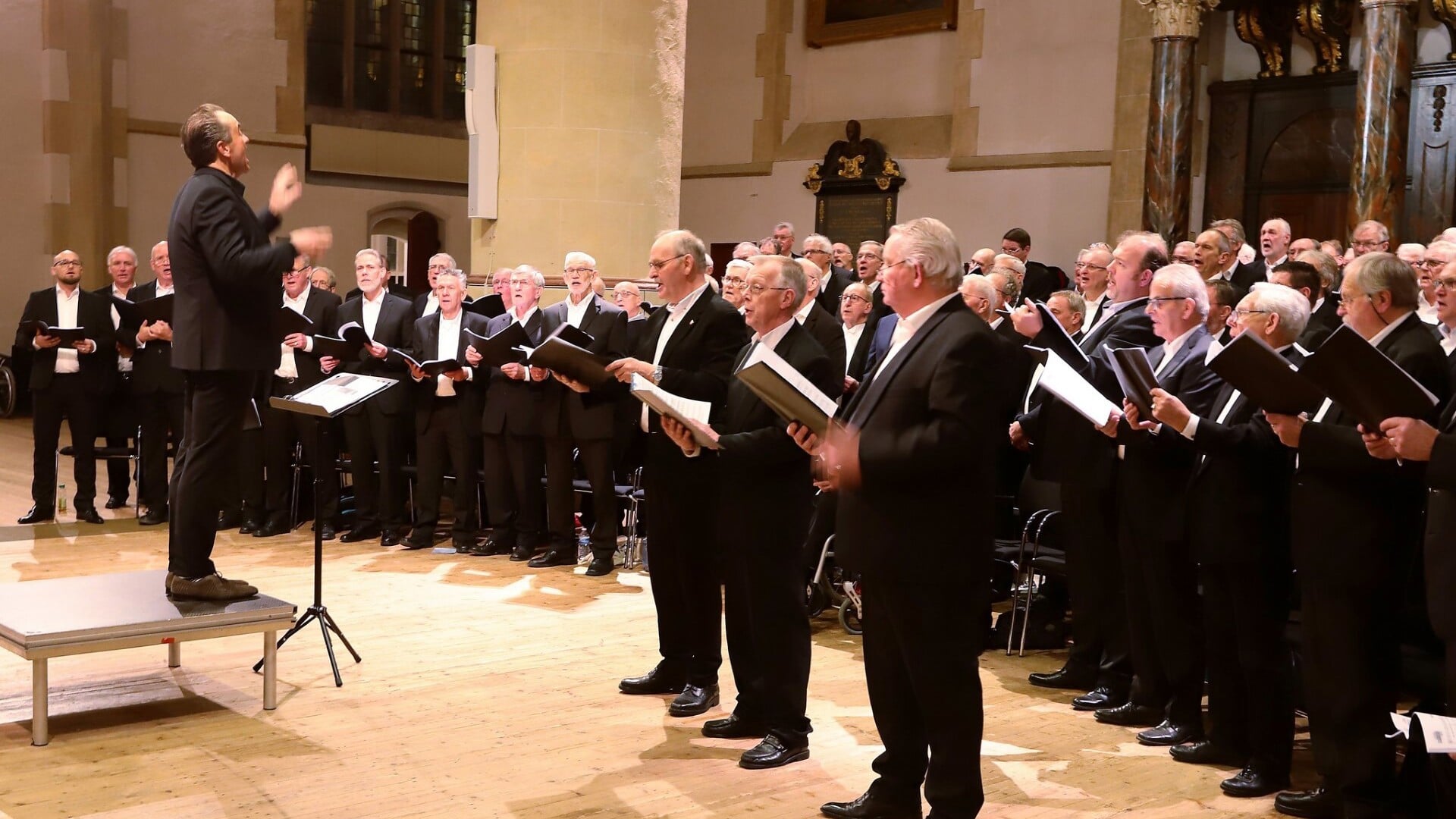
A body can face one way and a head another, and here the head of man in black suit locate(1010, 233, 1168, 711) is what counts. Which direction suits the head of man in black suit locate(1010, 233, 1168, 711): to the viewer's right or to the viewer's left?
to the viewer's left

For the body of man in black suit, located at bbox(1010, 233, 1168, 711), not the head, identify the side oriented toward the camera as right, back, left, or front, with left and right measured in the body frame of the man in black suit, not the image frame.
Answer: left

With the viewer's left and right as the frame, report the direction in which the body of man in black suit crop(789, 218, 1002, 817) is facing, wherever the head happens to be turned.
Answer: facing to the left of the viewer

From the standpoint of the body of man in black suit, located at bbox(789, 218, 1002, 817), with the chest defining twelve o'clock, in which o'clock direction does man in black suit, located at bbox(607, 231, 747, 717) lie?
man in black suit, located at bbox(607, 231, 747, 717) is roughly at 2 o'clock from man in black suit, located at bbox(789, 218, 1002, 817).

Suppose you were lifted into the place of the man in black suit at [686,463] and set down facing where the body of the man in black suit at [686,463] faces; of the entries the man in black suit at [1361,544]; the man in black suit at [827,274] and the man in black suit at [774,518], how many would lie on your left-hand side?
2

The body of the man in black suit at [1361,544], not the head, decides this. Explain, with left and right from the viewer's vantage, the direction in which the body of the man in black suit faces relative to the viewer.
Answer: facing to the left of the viewer

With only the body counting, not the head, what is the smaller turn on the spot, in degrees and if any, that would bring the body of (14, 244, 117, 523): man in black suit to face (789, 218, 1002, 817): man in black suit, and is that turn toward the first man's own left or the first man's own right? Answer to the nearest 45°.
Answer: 0° — they already face them

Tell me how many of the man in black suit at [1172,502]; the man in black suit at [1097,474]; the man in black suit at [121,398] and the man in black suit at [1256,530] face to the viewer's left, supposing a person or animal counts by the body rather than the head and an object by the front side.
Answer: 3

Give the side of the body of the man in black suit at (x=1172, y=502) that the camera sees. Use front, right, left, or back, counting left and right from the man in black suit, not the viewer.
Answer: left

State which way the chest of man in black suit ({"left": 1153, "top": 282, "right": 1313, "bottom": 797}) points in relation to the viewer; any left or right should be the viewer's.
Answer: facing to the left of the viewer
